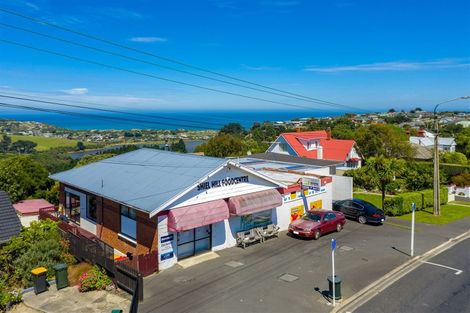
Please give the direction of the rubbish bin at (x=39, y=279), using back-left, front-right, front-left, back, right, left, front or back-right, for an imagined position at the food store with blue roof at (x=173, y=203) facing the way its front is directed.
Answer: right

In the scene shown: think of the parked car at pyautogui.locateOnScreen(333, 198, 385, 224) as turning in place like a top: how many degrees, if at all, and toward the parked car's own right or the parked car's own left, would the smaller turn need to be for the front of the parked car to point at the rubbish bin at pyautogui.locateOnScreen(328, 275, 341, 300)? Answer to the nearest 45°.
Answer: approximately 135° to the parked car's own left

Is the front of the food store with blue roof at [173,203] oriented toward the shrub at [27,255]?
no

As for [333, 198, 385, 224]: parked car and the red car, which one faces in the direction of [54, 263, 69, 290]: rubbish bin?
the red car

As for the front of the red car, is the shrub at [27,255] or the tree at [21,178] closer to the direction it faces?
the shrub

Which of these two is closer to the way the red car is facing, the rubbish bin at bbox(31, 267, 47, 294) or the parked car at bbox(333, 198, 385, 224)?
the rubbish bin

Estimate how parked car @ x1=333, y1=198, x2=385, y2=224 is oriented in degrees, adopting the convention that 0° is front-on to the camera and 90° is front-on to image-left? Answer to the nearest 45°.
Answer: approximately 135°

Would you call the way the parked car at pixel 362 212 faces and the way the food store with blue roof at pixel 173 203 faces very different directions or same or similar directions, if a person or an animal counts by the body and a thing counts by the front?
very different directions

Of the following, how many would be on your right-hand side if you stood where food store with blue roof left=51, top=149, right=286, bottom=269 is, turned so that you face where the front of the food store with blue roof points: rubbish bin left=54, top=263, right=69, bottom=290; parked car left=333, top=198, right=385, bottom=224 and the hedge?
1

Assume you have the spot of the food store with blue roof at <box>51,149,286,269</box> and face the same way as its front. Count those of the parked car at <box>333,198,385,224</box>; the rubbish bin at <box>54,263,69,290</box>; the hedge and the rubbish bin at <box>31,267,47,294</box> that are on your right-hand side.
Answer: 2

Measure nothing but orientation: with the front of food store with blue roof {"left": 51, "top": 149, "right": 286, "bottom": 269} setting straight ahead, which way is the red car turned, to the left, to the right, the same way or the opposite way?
to the right

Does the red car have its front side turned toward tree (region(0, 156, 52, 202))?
no
